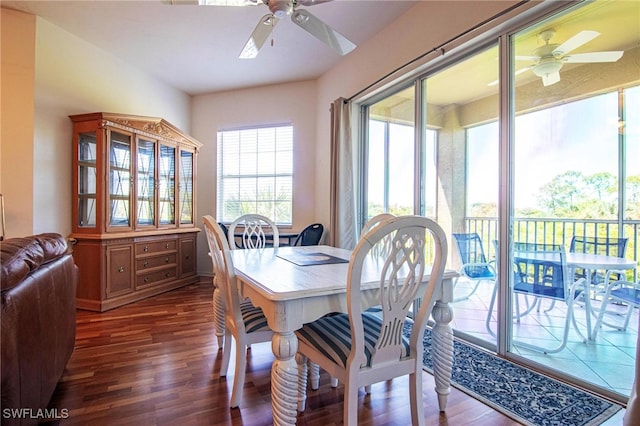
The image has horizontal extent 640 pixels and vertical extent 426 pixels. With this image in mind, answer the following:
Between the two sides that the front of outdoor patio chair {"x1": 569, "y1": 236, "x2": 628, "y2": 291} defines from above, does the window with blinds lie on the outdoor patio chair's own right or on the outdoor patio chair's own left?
on the outdoor patio chair's own right

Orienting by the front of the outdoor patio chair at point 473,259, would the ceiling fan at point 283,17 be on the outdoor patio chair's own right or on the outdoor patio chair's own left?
on the outdoor patio chair's own right

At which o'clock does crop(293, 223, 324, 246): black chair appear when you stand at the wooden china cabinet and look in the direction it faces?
The black chair is roughly at 11 o'clock from the wooden china cabinet.

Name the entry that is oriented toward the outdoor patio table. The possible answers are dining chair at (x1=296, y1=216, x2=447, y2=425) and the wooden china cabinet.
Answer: the wooden china cabinet

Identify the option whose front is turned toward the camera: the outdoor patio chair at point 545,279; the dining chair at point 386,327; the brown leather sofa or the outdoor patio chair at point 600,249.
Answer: the outdoor patio chair at point 600,249

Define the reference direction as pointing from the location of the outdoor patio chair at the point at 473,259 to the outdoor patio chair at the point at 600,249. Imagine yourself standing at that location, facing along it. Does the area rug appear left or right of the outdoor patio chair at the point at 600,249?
right

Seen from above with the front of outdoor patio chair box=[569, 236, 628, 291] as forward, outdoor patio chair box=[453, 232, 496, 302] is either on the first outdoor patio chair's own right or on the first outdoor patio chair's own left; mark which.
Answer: on the first outdoor patio chair's own right

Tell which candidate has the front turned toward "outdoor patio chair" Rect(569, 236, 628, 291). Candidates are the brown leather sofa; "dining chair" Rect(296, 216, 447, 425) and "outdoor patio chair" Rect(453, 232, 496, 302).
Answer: "outdoor patio chair" Rect(453, 232, 496, 302)

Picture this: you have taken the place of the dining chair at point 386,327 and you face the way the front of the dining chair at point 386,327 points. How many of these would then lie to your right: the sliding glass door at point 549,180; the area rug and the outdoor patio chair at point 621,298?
3

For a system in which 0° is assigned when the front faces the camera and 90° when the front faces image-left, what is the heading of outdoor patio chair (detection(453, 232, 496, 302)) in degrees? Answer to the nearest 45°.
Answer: approximately 315°

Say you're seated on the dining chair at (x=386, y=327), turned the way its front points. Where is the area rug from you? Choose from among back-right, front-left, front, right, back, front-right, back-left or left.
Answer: right
